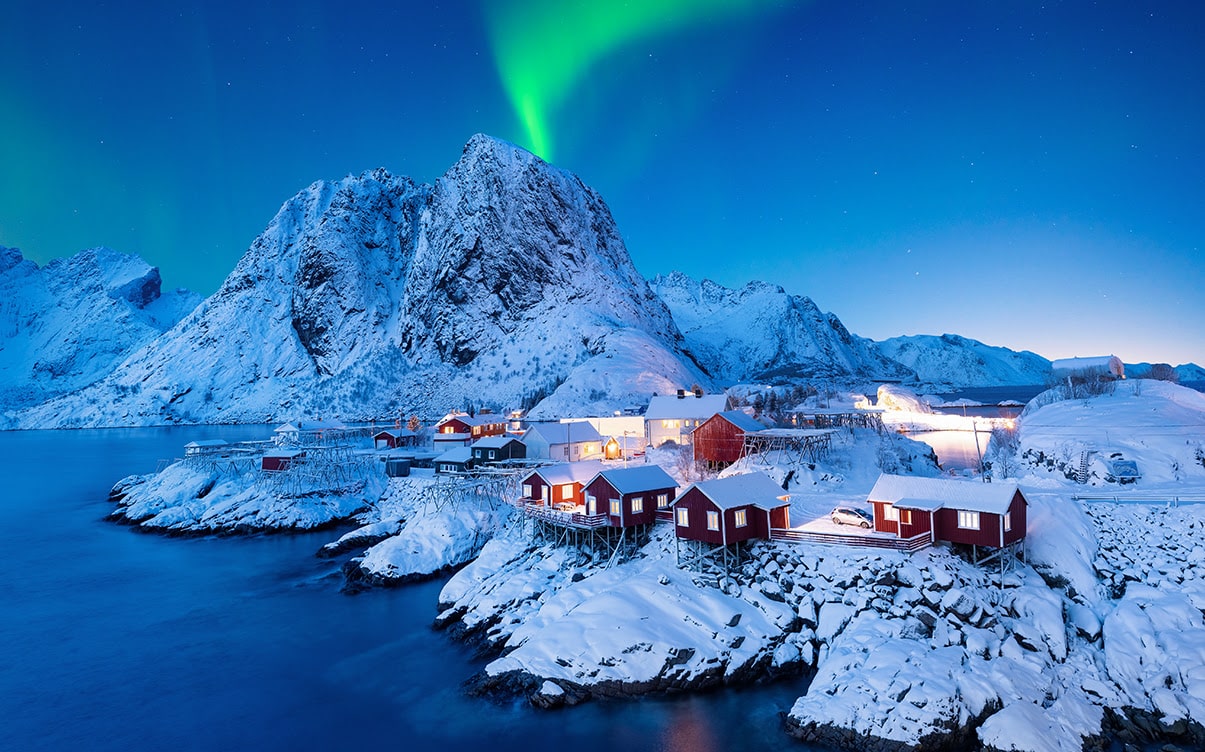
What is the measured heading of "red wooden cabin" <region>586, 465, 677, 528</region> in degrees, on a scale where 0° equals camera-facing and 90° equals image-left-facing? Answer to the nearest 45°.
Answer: approximately 45°

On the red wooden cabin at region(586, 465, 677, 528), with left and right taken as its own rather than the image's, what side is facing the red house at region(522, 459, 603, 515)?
right

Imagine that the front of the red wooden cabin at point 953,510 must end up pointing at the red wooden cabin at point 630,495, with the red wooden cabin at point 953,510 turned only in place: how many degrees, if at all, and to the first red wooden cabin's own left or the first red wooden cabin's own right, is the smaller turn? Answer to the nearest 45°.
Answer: approximately 45° to the first red wooden cabin's own right

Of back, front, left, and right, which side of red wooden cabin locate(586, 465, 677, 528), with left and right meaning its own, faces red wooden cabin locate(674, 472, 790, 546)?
left

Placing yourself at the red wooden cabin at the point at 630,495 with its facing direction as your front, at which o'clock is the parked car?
The parked car is roughly at 8 o'clock from the red wooden cabin.

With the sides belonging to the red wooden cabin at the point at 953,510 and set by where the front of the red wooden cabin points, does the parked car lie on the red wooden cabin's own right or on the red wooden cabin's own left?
on the red wooden cabin's own right
